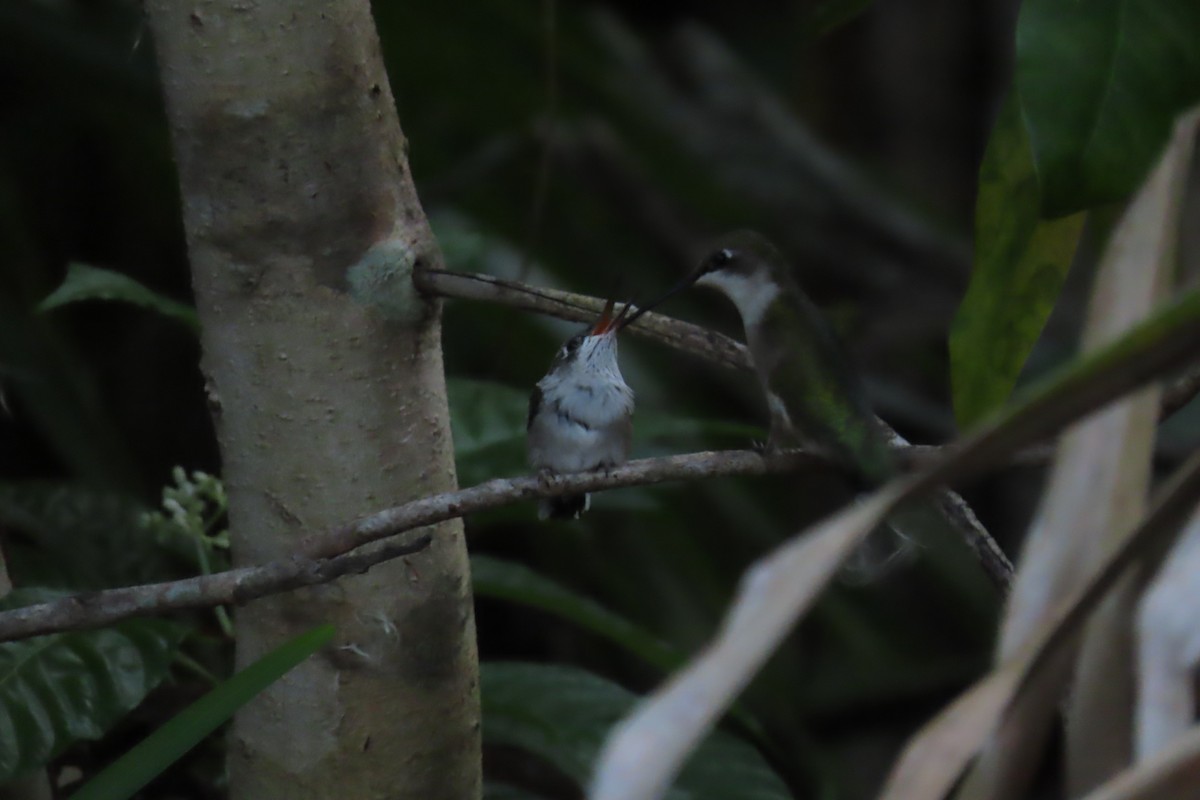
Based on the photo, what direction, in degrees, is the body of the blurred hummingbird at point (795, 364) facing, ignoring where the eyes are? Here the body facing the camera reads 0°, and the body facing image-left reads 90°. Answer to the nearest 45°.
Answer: approximately 90°

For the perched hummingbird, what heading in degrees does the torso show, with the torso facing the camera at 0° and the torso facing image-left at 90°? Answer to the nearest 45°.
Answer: approximately 315°

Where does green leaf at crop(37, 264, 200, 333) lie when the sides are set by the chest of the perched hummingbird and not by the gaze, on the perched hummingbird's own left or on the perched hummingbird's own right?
on the perched hummingbird's own right

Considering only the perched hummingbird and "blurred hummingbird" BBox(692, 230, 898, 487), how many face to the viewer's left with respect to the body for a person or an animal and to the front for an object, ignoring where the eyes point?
1
